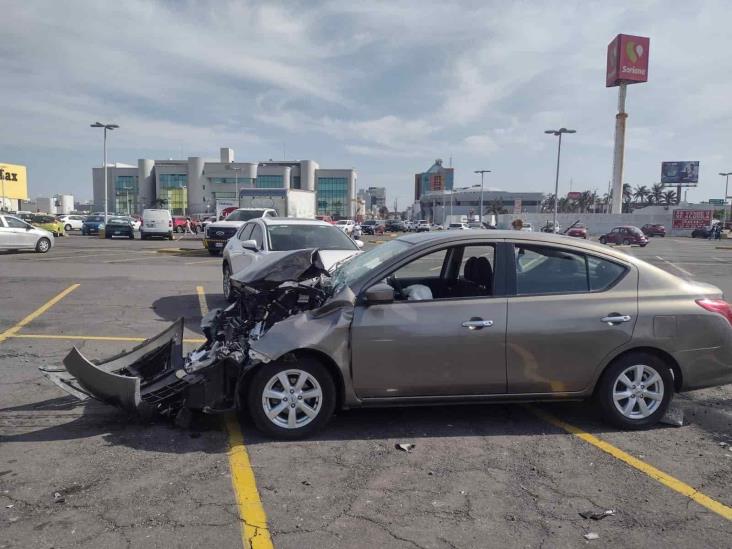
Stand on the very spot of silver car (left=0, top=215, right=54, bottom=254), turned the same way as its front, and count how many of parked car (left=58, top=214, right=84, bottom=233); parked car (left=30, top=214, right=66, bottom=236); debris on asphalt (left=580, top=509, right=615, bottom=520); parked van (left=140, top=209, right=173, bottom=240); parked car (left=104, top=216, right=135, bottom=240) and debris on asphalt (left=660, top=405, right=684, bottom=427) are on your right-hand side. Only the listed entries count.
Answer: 2

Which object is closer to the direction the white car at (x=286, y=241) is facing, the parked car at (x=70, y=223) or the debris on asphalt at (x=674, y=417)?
the debris on asphalt

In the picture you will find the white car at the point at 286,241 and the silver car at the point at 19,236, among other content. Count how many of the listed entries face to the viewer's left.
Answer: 0

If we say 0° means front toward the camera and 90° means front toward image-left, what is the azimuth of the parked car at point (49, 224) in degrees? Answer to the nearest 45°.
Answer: approximately 315°

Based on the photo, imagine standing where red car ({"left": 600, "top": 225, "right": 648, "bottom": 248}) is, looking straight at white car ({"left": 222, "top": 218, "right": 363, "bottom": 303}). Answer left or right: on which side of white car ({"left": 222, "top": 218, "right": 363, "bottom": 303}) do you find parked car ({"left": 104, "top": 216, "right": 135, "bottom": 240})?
right

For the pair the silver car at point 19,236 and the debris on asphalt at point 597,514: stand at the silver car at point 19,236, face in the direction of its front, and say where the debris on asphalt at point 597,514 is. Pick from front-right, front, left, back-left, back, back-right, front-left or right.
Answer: right

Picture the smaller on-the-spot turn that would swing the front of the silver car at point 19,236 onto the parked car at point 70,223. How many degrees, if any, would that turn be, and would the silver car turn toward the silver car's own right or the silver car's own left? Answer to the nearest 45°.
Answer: approximately 90° to the silver car's own left

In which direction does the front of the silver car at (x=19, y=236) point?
to the viewer's right

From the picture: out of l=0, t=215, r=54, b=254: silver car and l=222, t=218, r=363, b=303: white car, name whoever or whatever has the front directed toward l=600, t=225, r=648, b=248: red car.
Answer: l=0, t=215, r=54, b=254: silver car

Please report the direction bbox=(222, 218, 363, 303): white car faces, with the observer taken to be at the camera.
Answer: facing the viewer and to the right of the viewer

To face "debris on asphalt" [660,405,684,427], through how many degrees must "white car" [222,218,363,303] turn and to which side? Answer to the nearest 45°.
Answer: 0° — it already faces it

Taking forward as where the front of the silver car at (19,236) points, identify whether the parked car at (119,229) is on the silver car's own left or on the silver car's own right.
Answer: on the silver car's own left

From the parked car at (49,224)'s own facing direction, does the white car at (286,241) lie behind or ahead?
ahead

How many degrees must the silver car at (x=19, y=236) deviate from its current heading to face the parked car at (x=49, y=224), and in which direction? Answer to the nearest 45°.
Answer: approximately 90° to its left

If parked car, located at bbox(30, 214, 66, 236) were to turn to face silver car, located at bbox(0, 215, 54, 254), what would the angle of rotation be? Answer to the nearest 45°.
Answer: approximately 45° to its right
